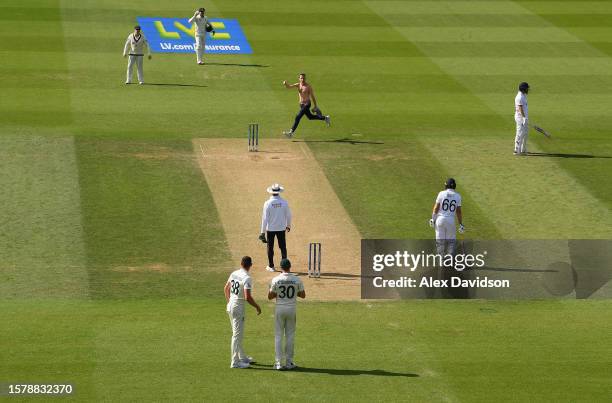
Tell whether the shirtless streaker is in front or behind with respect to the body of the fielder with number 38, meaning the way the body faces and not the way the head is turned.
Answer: in front

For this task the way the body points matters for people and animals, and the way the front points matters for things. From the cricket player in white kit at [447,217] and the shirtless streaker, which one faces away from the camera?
the cricket player in white kit

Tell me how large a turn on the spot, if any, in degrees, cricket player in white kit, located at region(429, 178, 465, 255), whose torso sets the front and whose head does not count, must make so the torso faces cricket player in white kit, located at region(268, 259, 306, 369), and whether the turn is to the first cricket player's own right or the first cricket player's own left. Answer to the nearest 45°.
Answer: approximately 135° to the first cricket player's own left

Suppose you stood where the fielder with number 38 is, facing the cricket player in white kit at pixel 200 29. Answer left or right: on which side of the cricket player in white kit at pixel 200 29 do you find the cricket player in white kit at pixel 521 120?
right

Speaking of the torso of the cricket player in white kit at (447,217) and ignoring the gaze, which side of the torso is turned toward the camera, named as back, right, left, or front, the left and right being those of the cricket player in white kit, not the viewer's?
back

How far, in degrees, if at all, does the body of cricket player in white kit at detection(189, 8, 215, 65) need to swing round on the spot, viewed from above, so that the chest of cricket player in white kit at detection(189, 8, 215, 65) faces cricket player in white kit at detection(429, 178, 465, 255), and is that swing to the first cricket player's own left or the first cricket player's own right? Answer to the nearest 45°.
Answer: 0° — they already face them

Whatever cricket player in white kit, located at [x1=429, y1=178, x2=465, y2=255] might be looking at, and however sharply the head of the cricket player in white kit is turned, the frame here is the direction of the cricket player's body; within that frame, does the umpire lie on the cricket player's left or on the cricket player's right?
on the cricket player's left

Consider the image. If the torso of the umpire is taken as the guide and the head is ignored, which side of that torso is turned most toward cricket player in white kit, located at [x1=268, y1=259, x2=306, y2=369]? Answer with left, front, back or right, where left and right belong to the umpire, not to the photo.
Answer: back

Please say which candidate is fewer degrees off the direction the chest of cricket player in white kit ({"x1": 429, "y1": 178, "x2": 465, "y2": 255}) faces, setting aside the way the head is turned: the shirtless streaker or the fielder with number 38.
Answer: the shirtless streaker

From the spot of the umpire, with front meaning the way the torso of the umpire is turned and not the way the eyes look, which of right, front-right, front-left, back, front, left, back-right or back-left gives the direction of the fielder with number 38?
back

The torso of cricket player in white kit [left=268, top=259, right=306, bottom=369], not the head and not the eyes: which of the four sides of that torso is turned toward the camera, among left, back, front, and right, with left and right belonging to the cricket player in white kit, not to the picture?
back
